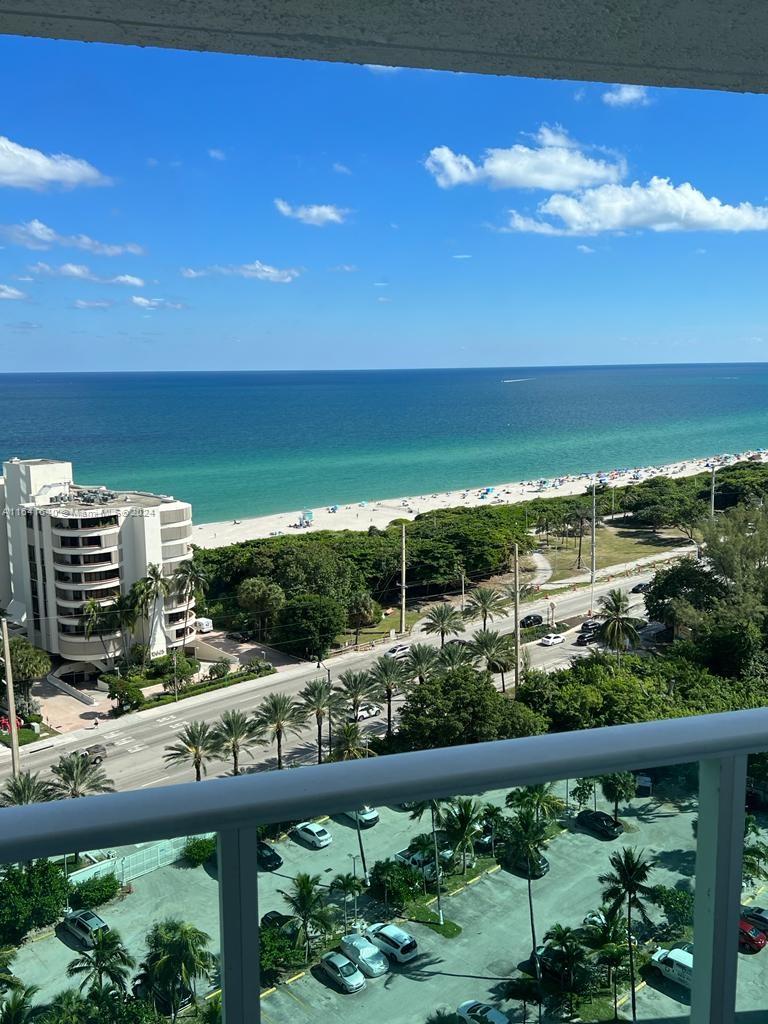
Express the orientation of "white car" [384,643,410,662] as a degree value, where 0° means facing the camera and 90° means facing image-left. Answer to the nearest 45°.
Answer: approximately 45°

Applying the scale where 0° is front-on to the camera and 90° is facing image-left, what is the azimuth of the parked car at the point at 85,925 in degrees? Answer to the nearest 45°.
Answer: approximately 135°

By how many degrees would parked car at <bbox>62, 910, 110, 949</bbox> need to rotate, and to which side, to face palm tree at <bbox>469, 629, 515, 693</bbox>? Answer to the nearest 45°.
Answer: approximately 90° to its right

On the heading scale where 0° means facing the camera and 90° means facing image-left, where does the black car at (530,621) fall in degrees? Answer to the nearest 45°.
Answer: approximately 45°
